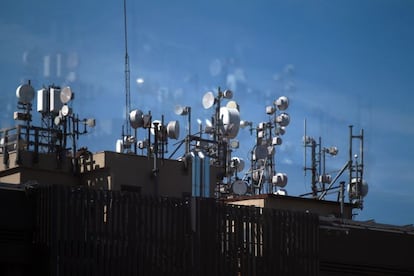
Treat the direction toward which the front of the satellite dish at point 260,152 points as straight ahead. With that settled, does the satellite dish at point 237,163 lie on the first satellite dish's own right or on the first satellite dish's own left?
on the first satellite dish's own right

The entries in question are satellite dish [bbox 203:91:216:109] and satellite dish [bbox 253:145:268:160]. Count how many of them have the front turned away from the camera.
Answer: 0

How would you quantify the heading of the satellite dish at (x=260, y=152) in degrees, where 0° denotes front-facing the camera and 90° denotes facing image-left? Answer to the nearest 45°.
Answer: approximately 45°
